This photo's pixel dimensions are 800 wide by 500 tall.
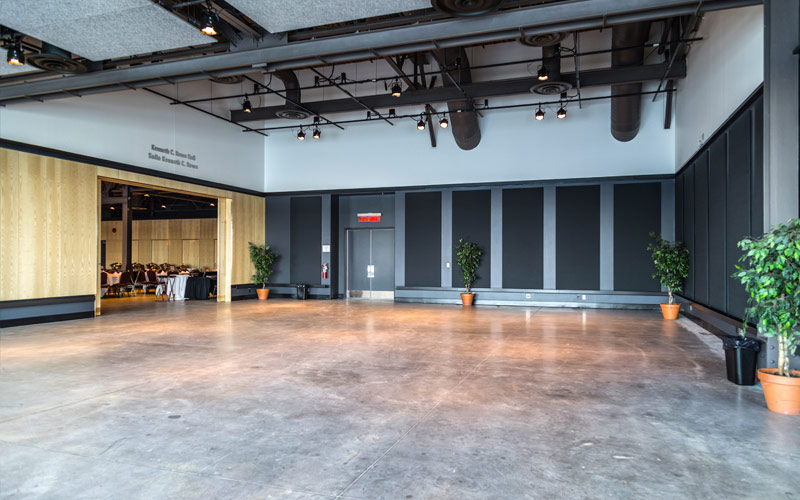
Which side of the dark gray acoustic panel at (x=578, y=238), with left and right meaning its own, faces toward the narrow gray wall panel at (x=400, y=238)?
right

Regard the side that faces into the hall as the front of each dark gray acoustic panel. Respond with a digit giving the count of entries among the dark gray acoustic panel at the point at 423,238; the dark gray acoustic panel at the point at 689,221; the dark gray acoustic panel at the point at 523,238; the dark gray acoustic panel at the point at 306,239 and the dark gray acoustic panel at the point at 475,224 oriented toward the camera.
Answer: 4

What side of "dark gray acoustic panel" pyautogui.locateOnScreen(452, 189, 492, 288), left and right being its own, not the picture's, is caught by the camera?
front

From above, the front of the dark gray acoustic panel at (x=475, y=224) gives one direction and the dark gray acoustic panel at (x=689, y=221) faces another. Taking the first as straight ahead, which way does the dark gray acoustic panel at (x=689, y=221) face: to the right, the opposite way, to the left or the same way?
to the right

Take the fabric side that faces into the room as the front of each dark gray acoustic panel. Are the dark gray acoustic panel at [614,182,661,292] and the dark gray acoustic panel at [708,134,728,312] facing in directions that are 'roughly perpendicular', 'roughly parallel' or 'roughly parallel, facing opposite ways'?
roughly perpendicular

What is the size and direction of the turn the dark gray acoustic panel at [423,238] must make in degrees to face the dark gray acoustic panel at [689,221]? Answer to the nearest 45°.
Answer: approximately 45° to its left

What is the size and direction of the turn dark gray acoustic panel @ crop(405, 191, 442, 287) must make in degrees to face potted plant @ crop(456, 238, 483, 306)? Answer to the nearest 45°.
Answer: approximately 45° to its left

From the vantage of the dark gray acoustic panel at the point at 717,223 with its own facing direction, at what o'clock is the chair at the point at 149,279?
The chair is roughly at 12 o'clock from the dark gray acoustic panel.

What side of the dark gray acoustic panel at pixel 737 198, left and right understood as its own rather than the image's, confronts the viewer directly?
left

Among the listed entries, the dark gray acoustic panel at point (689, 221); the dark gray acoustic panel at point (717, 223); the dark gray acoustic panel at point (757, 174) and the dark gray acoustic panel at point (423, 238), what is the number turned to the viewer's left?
3

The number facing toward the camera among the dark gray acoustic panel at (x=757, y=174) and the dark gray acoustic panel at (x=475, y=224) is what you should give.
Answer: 1

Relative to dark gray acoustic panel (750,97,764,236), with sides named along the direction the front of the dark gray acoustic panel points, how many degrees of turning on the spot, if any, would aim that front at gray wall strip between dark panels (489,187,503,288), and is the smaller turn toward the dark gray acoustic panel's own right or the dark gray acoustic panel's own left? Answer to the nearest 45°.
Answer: approximately 45° to the dark gray acoustic panel's own right

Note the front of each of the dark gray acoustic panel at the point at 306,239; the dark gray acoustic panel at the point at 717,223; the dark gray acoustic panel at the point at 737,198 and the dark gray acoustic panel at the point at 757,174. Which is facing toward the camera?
the dark gray acoustic panel at the point at 306,239

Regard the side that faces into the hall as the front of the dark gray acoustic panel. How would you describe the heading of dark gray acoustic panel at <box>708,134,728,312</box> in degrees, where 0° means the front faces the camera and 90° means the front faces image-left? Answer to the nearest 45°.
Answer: approximately 90°

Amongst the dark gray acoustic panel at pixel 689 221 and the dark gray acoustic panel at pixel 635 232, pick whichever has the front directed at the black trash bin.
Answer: the dark gray acoustic panel at pixel 635 232

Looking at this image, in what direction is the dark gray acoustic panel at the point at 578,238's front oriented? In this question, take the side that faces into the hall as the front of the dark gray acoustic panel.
toward the camera

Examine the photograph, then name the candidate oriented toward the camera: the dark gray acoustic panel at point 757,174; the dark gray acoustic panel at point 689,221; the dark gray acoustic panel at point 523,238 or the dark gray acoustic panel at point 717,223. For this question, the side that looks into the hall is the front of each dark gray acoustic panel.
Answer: the dark gray acoustic panel at point 523,238

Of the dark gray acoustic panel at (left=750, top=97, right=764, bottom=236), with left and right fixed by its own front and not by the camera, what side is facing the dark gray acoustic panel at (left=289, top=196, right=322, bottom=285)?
front

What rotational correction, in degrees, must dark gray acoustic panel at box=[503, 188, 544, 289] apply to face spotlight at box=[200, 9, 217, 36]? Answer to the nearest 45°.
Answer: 0° — it already faces it

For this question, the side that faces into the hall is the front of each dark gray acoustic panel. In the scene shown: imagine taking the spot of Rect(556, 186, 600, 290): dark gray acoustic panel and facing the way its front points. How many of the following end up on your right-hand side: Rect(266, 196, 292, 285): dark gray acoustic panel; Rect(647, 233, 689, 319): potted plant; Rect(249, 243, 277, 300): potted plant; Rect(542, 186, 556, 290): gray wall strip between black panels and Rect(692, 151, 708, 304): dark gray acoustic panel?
3
